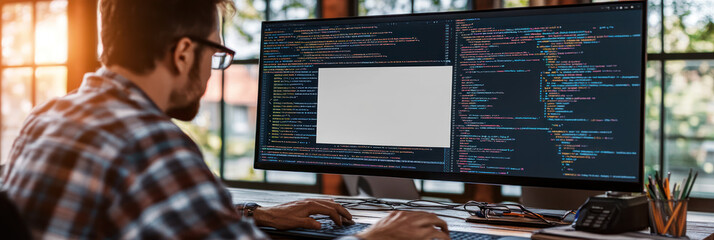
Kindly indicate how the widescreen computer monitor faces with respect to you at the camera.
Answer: facing the viewer and to the left of the viewer

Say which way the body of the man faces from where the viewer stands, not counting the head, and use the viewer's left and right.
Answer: facing away from the viewer and to the right of the viewer

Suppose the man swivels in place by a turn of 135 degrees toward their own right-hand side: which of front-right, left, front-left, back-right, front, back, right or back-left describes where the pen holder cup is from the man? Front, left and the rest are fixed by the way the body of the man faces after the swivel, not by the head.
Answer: left

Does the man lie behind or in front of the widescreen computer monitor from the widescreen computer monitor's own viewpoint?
in front
